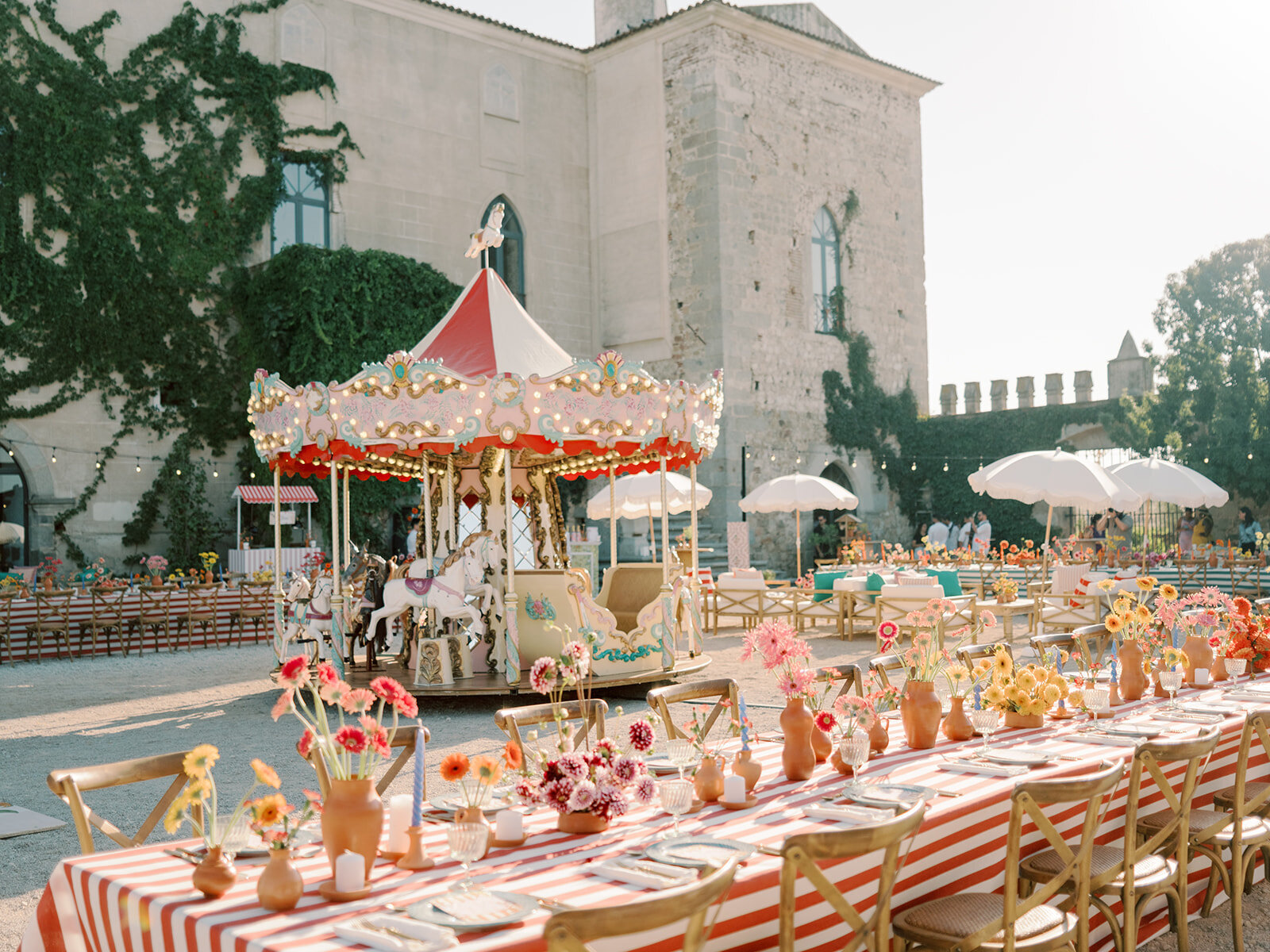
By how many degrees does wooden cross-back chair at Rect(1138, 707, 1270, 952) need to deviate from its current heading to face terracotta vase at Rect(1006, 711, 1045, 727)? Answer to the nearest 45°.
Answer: approximately 45° to its left

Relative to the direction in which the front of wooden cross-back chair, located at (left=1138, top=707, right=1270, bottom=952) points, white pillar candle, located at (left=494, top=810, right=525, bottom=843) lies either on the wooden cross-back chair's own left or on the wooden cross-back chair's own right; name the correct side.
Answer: on the wooden cross-back chair's own left

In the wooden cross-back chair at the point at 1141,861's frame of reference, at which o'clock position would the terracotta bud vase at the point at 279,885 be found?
The terracotta bud vase is roughly at 9 o'clock from the wooden cross-back chair.

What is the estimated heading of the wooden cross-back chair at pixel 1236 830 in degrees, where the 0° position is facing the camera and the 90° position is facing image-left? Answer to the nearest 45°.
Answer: approximately 135°

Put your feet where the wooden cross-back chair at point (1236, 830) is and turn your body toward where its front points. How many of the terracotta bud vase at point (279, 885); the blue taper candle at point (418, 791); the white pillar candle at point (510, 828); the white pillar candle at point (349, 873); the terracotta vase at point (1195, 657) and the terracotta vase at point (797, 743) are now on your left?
5

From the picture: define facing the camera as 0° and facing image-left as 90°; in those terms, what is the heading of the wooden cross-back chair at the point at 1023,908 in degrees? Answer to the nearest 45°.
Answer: approximately 135°

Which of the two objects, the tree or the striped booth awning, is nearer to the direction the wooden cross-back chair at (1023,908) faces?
the striped booth awning

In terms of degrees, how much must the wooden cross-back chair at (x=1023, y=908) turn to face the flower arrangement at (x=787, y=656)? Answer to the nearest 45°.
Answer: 0° — it already faces it

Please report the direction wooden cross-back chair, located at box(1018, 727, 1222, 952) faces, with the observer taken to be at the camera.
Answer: facing away from the viewer and to the left of the viewer
